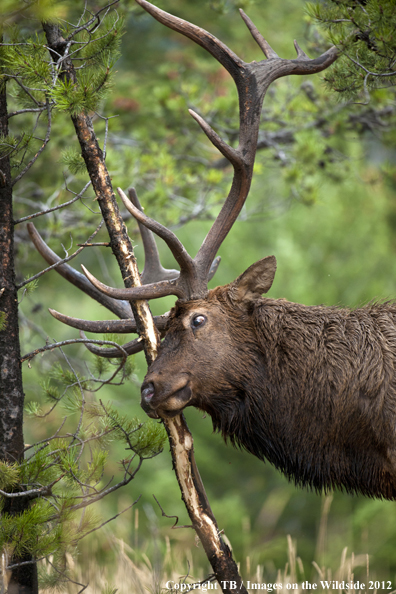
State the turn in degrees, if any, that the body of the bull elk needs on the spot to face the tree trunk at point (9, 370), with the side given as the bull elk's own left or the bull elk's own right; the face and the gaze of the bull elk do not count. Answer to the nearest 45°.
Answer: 0° — it already faces it

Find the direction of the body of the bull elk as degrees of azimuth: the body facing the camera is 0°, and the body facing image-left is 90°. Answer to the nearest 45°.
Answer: approximately 90°
